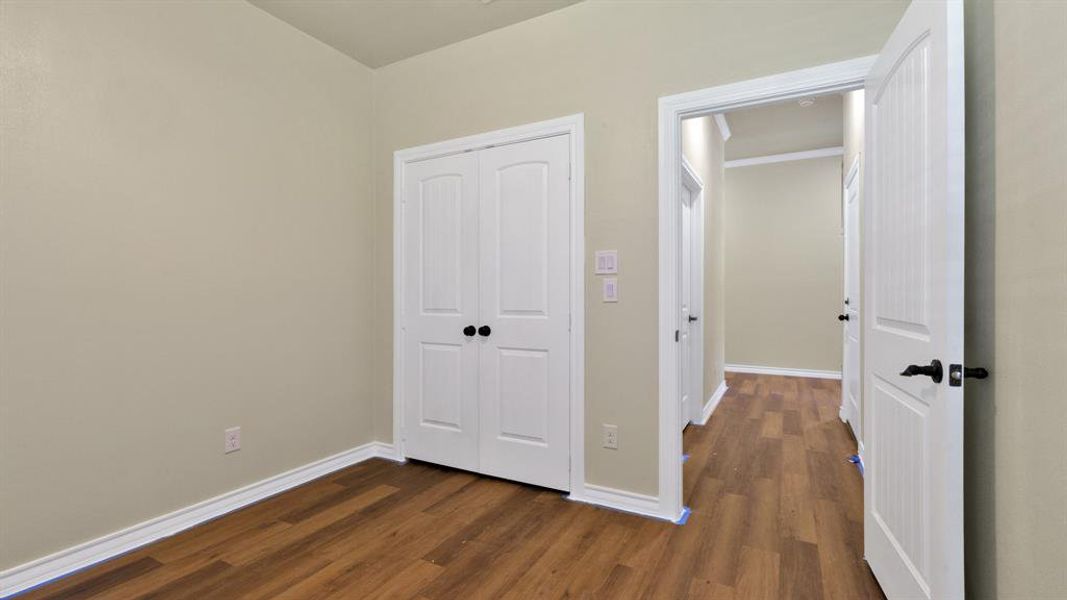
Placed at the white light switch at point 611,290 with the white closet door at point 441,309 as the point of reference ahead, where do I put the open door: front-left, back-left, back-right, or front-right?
back-left

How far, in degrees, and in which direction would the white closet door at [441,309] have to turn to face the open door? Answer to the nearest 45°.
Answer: approximately 90° to its left

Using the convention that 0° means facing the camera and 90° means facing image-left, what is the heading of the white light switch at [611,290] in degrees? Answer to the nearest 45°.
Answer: approximately 0°

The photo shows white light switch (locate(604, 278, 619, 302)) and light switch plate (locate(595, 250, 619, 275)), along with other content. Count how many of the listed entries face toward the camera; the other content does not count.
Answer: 2

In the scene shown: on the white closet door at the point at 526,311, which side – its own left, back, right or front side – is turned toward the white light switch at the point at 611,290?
left

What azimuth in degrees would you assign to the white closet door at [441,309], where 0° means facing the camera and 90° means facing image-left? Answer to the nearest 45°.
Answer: approximately 45°

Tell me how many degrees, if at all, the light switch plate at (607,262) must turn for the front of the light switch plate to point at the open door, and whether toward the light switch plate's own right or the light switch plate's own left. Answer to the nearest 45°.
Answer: approximately 45° to the light switch plate's own left

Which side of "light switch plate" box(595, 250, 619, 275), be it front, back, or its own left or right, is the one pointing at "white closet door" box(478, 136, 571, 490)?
right
